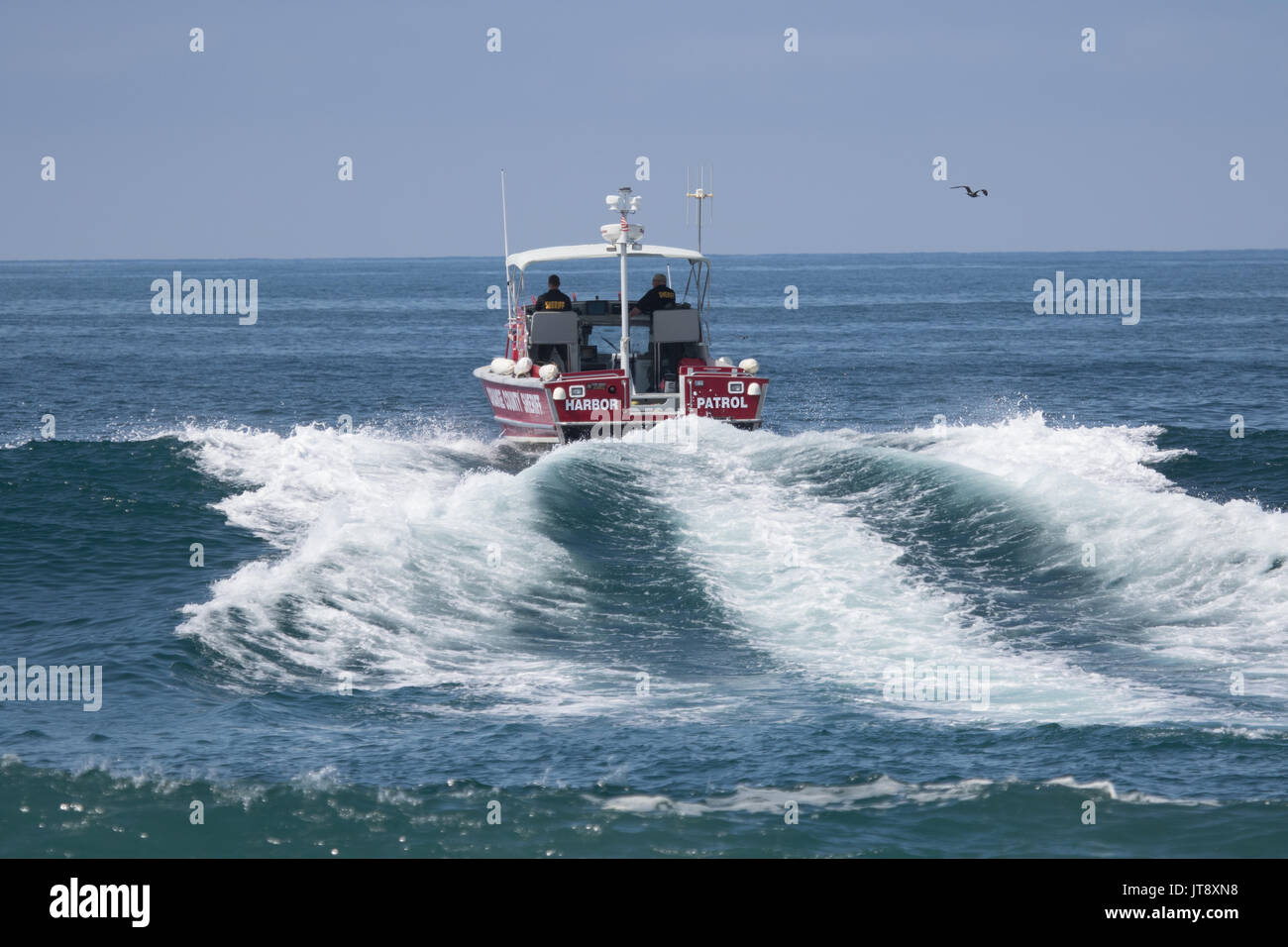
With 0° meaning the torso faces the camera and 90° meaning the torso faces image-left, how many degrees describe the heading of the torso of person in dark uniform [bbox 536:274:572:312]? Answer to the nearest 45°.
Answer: approximately 180°

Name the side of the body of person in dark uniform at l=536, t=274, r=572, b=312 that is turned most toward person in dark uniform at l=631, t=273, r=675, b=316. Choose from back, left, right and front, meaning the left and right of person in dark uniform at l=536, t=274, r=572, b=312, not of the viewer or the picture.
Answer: right

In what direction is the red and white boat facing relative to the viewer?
away from the camera
